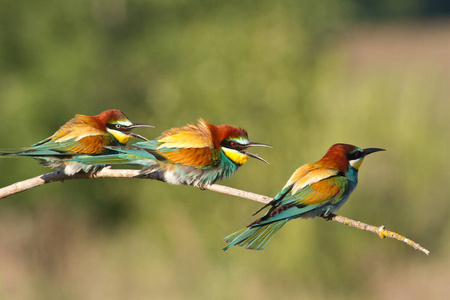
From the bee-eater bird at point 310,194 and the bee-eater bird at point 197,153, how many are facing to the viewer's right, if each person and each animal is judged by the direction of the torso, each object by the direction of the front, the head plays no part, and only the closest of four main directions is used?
2

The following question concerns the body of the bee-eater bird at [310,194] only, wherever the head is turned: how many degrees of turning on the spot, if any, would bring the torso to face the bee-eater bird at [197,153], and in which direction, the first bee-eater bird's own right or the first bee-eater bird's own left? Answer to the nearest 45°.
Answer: approximately 180°

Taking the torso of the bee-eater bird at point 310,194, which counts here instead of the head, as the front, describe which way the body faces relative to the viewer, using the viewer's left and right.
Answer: facing to the right of the viewer

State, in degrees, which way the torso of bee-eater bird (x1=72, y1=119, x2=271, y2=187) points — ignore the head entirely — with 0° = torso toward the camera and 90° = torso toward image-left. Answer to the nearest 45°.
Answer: approximately 270°

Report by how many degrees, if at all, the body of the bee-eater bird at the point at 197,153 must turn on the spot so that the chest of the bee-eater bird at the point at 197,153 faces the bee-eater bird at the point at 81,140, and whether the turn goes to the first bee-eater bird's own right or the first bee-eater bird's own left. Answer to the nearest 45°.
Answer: approximately 180°

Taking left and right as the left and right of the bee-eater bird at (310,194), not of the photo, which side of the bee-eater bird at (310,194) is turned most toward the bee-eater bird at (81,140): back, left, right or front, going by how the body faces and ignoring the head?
back

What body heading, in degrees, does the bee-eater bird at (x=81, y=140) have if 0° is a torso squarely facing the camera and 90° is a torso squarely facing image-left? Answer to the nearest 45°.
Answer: approximately 270°

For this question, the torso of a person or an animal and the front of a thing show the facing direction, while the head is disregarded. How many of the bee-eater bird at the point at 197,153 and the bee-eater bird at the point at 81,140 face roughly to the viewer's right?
2

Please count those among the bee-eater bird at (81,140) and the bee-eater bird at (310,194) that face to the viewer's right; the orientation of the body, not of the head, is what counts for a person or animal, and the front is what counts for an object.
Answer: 2
